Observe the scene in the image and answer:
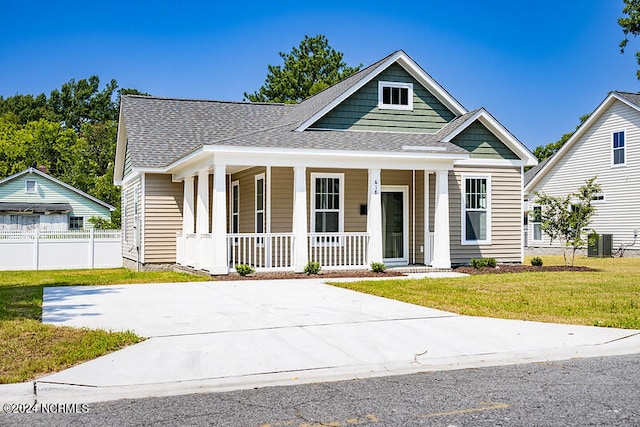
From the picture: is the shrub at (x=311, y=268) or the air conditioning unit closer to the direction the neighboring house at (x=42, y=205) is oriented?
the shrub

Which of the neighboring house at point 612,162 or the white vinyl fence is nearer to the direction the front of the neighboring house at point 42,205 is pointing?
the white vinyl fence

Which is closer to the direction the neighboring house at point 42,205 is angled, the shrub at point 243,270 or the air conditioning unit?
the shrub

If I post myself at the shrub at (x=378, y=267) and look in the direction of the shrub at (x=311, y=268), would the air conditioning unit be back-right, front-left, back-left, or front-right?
back-right

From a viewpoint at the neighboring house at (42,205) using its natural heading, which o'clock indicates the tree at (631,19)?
The tree is roughly at 10 o'clock from the neighboring house.

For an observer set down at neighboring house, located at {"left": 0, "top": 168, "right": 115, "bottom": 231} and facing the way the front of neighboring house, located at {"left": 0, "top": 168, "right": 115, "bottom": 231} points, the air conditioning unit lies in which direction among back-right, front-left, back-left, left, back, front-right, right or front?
front-left

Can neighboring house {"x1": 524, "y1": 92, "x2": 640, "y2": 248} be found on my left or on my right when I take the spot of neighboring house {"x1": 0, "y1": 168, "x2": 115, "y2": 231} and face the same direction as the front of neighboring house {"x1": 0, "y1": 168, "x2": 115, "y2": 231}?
on my left

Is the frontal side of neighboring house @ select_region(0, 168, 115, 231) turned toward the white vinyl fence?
yes

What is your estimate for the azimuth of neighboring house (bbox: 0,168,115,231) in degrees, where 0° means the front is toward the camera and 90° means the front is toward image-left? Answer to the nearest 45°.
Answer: approximately 0°
